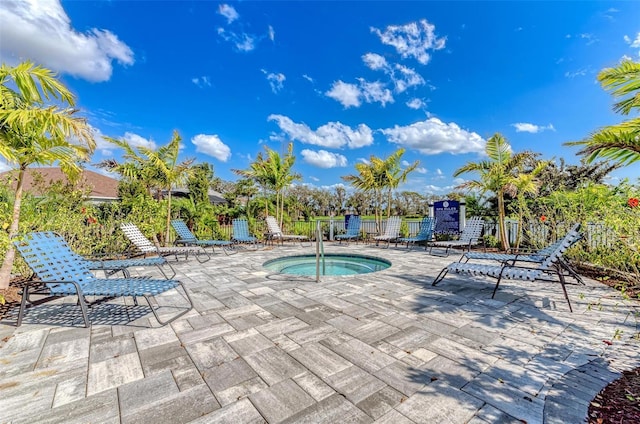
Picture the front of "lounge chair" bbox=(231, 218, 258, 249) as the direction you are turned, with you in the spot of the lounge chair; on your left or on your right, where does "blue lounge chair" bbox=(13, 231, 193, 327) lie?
on your right

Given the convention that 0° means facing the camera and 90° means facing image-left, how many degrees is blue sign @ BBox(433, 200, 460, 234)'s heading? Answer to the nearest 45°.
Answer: approximately 0°

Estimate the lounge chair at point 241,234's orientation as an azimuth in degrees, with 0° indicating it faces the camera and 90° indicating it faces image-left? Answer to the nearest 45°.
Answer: approximately 315°

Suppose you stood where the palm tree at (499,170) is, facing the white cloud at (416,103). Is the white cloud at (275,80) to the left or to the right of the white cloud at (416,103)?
left

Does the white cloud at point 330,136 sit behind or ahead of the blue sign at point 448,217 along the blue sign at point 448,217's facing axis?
behind

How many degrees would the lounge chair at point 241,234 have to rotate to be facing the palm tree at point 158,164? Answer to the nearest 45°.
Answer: approximately 135° to its right

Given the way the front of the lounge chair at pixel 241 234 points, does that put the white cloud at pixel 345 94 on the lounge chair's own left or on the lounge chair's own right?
on the lounge chair's own left

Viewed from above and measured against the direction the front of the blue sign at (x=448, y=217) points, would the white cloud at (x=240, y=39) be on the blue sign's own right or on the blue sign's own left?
on the blue sign's own right

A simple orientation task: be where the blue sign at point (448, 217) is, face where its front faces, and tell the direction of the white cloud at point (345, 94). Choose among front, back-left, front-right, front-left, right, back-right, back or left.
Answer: back-right

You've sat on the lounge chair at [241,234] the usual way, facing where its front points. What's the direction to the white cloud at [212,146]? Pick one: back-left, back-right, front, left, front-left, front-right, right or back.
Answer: back-left
